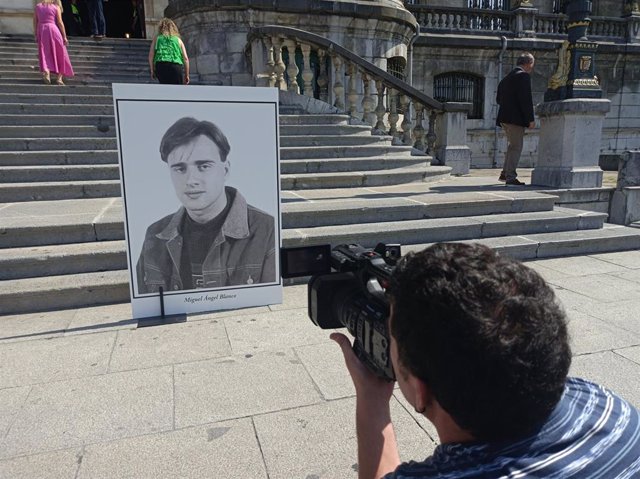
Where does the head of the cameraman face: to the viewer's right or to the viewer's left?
to the viewer's left

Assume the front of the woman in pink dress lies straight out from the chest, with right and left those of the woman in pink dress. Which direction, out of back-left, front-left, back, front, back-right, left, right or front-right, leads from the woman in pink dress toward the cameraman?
back

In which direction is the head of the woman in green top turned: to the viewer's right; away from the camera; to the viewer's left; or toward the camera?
away from the camera

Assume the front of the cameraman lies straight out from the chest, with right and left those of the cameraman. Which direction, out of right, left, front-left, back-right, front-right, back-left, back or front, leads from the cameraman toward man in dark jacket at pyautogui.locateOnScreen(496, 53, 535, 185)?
front-right

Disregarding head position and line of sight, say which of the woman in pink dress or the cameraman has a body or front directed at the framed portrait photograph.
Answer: the cameraman

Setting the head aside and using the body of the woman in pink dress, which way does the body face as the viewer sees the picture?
away from the camera

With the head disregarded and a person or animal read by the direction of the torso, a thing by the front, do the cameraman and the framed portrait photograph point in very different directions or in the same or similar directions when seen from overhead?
very different directions

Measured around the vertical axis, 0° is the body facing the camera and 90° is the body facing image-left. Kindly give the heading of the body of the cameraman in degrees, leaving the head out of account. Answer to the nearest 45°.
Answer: approximately 135°

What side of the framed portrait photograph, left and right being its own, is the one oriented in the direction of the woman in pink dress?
back

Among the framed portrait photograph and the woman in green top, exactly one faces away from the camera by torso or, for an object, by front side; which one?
the woman in green top

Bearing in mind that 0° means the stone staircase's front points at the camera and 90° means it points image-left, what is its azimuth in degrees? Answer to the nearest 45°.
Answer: approximately 0°

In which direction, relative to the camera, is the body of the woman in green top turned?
away from the camera

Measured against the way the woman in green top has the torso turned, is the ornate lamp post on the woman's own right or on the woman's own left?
on the woman's own right

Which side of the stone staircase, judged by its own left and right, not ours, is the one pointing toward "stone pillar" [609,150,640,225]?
left

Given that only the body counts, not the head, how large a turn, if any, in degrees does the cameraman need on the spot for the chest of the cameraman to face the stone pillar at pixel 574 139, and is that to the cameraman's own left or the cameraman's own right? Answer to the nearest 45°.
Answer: approximately 45° to the cameraman's own right
